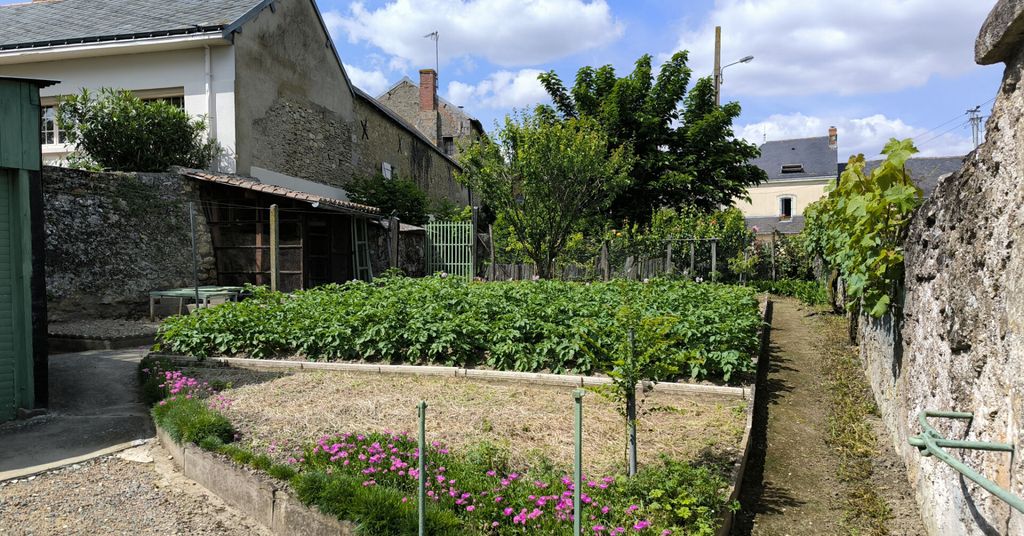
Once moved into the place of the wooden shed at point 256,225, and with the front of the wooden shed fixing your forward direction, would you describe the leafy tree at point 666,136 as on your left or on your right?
on your left

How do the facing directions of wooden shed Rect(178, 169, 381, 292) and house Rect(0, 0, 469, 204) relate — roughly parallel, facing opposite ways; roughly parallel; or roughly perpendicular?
roughly perpendicular

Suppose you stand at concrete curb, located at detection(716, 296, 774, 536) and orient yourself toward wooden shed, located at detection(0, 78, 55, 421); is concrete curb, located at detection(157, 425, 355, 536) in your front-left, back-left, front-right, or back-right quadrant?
front-left

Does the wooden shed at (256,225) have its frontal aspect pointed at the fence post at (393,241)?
no

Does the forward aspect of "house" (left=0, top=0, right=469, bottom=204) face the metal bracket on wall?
no

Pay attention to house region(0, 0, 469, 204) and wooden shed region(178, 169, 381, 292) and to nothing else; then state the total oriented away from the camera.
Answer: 0

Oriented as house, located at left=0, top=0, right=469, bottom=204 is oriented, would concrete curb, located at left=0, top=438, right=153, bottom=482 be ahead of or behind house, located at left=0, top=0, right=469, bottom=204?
ahead

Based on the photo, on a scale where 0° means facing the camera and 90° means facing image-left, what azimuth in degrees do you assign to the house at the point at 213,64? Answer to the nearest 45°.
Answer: approximately 45°

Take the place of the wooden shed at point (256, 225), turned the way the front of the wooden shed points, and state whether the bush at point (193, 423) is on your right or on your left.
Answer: on your right

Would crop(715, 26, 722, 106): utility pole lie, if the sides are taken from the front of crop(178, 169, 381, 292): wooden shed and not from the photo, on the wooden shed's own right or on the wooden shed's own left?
on the wooden shed's own left

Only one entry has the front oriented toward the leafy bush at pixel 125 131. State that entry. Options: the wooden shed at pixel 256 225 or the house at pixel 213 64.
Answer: the house

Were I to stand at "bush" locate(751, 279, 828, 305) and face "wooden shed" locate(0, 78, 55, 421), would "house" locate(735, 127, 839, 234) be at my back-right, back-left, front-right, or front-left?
back-right

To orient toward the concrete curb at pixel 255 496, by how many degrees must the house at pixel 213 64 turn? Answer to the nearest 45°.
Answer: approximately 45° to its left

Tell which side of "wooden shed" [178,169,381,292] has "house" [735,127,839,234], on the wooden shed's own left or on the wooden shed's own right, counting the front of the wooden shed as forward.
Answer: on the wooden shed's own left

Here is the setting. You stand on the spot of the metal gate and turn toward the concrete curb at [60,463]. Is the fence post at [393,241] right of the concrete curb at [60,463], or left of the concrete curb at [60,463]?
right
